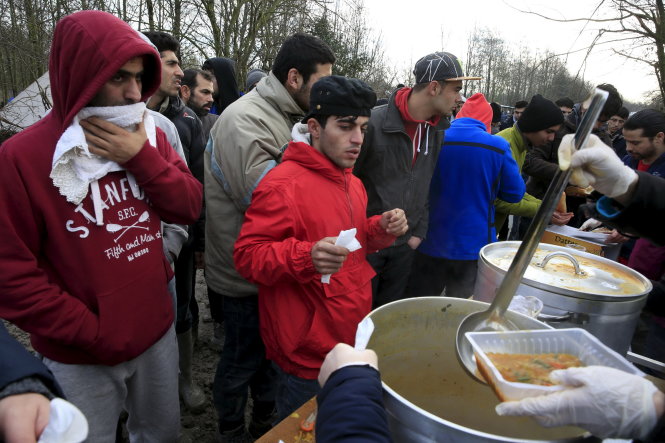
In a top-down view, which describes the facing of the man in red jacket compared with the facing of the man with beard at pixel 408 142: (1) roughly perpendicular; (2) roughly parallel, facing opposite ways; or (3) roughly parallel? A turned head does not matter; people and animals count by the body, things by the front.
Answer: roughly parallel

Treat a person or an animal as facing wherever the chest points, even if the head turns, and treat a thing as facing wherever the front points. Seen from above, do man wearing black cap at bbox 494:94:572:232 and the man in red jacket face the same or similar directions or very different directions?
same or similar directions

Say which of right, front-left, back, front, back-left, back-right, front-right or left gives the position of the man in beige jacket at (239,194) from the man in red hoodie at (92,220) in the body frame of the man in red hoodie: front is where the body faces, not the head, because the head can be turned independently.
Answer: left

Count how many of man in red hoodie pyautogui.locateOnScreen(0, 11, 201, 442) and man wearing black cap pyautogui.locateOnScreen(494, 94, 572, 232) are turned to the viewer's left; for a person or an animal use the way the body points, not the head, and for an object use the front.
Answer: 0

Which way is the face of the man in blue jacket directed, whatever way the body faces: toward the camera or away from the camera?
away from the camera

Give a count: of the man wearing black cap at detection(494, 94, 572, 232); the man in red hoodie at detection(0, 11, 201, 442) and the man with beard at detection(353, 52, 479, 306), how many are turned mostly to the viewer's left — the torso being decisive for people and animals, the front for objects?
0

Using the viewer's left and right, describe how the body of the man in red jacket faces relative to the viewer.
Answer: facing the viewer and to the right of the viewer

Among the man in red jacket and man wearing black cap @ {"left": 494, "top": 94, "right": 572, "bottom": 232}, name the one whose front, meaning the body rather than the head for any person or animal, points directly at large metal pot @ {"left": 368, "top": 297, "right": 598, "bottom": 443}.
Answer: the man in red jacket

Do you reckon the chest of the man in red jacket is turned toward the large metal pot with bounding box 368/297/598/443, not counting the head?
yes

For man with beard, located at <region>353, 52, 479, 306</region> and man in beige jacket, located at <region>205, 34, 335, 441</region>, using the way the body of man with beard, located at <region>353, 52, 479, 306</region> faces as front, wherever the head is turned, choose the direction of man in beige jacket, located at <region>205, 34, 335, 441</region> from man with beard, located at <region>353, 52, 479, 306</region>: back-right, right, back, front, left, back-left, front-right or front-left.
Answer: right

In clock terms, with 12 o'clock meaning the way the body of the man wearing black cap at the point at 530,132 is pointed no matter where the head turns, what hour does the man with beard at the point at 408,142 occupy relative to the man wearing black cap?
The man with beard is roughly at 4 o'clock from the man wearing black cap.

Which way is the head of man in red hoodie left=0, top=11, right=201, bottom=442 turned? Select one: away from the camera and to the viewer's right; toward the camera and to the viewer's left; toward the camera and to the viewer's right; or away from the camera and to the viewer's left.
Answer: toward the camera and to the viewer's right

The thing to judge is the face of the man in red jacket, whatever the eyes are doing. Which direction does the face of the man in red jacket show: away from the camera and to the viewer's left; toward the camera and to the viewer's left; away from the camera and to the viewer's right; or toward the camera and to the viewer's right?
toward the camera and to the viewer's right

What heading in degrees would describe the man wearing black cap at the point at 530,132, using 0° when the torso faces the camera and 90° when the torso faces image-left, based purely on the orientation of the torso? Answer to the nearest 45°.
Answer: approximately 270°
